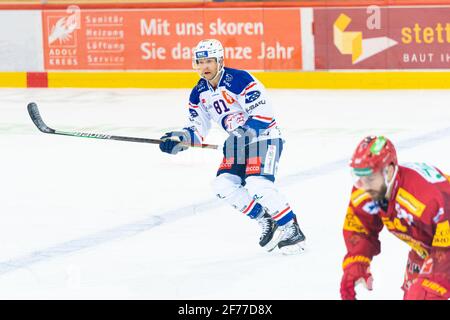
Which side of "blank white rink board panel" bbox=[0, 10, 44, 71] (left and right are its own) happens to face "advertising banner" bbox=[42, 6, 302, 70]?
left

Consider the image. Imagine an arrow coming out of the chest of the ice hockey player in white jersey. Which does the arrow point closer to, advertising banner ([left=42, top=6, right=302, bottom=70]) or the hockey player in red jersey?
the hockey player in red jersey

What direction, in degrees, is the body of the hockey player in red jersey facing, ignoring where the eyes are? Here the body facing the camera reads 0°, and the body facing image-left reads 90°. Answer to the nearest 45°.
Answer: approximately 45°

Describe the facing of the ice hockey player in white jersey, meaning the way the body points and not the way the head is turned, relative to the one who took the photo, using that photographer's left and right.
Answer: facing the viewer and to the left of the viewer

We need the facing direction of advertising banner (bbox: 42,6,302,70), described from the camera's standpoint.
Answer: facing the viewer

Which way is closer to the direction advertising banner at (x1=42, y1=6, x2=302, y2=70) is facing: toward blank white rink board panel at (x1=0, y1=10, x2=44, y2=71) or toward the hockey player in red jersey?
the hockey player in red jersey

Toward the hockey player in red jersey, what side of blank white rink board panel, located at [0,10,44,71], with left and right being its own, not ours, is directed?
front

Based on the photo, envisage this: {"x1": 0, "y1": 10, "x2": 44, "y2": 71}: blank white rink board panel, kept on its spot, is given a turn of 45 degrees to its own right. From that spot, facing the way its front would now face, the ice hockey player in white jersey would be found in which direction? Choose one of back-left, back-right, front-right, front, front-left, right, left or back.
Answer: front-left

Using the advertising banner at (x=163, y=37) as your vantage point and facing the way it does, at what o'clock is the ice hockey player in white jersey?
The ice hockey player in white jersey is roughly at 12 o'clock from the advertising banner.

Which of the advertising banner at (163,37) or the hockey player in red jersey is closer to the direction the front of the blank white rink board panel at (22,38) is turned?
the hockey player in red jersey

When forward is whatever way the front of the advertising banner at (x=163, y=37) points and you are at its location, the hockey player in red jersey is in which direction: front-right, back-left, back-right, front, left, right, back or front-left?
front

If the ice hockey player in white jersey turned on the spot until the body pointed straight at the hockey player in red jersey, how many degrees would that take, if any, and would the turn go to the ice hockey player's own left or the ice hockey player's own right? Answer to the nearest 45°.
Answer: approximately 45° to the ice hockey player's own left

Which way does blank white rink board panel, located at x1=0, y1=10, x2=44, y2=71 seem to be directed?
toward the camera

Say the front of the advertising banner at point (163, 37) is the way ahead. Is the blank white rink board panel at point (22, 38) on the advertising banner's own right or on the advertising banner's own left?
on the advertising banner's own right

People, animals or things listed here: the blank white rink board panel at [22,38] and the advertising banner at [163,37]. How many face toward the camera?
2

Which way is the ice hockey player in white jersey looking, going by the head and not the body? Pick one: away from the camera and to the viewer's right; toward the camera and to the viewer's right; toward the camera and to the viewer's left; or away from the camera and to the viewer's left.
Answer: toward the camera and to the viewer's left
